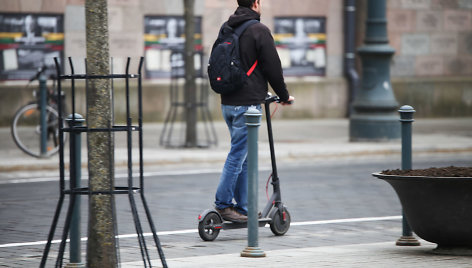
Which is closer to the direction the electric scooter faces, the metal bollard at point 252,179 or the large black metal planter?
the large black metal planter

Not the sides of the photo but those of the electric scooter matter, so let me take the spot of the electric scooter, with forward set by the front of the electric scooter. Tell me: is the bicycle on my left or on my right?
on my left

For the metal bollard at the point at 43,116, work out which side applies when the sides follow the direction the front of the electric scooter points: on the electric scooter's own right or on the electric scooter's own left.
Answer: on the electric scooter's own left

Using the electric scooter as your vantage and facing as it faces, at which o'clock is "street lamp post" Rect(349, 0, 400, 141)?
The street lamp post is roughly at 11 o'clock from the electric scooter.

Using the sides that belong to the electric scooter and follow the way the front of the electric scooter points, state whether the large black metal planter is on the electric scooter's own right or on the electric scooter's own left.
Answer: on the electric scooter's own right

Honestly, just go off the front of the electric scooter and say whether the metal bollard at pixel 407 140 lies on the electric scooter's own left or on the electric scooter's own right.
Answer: on the electric scooter's own right

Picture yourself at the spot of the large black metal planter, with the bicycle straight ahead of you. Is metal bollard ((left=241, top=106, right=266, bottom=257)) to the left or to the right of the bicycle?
left

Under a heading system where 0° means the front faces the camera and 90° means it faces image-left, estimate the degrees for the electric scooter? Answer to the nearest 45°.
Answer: approximately 225°

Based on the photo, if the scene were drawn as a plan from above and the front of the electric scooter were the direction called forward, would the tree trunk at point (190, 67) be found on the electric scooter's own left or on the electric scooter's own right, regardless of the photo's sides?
on the electric scooter's own left

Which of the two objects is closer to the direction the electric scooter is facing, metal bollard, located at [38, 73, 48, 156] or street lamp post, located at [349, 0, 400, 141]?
the street lamp post
